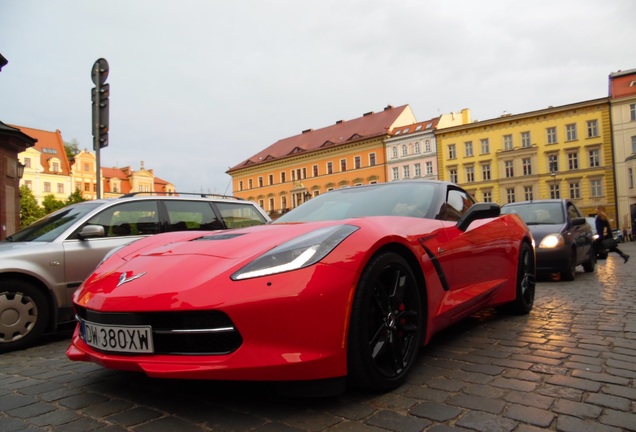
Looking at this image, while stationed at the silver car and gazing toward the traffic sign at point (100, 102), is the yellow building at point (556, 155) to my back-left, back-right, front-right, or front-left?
front-right

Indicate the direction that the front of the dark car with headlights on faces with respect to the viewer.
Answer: facing the viewer and to the left of the viewer

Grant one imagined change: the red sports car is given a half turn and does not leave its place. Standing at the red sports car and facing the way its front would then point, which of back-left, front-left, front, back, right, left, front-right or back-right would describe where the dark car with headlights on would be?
front

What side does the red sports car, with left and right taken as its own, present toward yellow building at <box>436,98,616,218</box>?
back

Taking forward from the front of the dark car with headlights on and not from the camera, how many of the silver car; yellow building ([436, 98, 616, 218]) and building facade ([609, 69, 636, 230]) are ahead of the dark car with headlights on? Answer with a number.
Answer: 1

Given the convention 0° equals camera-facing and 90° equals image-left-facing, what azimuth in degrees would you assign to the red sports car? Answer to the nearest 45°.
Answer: approximately 45°

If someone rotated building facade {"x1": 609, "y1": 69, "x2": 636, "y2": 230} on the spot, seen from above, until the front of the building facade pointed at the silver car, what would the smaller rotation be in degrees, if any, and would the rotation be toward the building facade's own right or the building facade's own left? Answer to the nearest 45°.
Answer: approximately 45° to the building facade's own left

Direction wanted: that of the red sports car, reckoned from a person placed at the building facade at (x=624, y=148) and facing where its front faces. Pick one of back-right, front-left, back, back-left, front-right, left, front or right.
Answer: front-left

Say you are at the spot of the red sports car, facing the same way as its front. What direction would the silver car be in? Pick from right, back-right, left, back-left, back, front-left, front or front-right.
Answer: right

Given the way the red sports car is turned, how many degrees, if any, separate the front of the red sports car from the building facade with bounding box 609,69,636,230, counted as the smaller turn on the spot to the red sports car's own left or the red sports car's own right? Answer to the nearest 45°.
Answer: approximately 180°

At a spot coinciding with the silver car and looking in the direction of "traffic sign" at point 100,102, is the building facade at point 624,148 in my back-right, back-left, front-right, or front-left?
front-right
